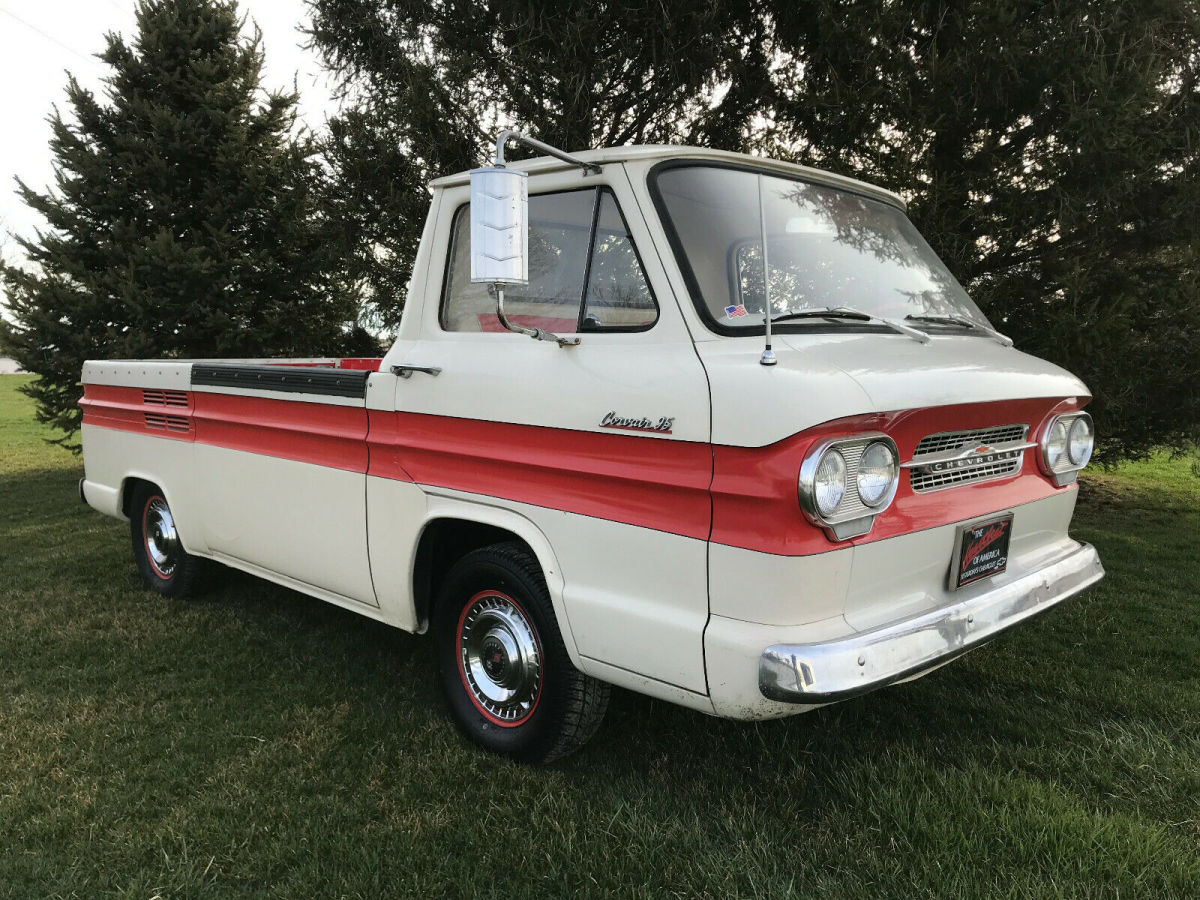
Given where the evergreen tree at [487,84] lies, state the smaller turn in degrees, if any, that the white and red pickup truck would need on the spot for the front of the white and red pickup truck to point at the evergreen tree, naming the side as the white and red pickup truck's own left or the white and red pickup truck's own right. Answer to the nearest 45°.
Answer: approximately 135° to the white and red pickup truck's own left

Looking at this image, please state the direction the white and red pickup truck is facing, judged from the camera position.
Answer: facing the viewer and to the right of the viewer

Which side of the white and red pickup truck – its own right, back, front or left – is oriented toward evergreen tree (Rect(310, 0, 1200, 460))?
left

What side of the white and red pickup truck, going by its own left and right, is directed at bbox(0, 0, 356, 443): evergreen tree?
back
